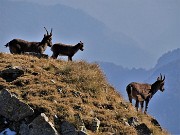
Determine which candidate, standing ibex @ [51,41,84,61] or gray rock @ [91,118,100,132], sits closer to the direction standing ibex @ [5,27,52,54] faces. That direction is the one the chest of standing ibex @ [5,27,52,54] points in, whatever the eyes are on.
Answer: the standing ibex

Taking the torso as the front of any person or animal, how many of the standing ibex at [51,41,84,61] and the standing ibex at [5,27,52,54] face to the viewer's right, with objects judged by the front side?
2

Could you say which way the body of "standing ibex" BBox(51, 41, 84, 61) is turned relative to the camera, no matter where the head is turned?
to the viewer's right

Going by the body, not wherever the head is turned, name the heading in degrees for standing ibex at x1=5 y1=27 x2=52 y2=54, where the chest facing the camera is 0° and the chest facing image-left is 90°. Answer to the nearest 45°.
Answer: approximately 270°
